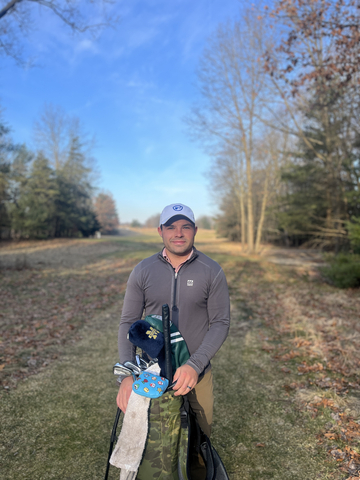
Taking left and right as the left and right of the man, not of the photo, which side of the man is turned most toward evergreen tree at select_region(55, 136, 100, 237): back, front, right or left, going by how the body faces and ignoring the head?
back

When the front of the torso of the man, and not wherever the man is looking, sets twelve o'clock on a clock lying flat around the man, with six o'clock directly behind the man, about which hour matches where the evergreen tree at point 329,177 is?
The evergreen tree is roughly at 7 o'clock from the man.

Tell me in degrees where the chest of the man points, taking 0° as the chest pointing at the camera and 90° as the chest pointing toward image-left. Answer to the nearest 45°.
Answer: approximately 0°

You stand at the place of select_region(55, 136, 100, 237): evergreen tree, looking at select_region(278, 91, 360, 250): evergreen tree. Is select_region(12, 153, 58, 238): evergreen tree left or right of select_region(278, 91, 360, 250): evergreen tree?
right

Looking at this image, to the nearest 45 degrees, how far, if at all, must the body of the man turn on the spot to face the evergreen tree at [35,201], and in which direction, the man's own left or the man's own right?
approximately 135° to the man's own right

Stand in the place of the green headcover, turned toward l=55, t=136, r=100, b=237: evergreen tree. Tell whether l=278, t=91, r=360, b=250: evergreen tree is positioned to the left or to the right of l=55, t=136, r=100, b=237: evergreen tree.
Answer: right
